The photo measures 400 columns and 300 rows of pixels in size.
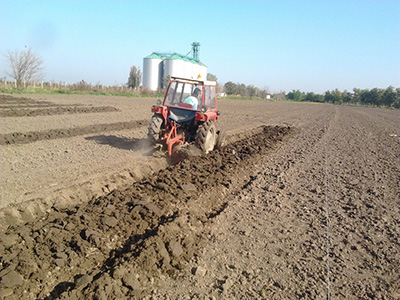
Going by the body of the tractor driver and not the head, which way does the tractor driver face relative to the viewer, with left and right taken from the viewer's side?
facing away from the viewer and to the right of the viewer

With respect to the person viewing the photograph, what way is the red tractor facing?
facing away from the viewer and to the right of the viewer
